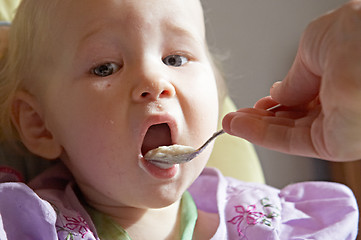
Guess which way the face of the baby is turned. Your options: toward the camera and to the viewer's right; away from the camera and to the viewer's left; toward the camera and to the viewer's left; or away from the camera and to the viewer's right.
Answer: toward the camera and to the viewer's right

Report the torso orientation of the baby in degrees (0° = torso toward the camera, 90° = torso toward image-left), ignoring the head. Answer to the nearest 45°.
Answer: approximately 0°
